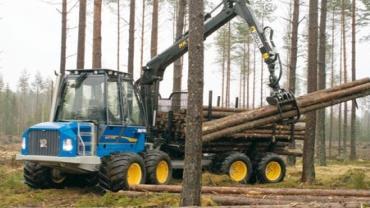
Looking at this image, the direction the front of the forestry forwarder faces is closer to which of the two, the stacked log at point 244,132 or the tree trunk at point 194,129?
the tree trunk

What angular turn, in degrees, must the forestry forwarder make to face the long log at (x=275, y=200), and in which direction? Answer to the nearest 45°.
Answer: approximately 90° to its left

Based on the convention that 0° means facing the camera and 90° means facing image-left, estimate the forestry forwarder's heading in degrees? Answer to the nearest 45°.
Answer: approximately 45°

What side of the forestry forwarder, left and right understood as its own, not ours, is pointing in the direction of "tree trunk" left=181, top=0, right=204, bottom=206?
left
